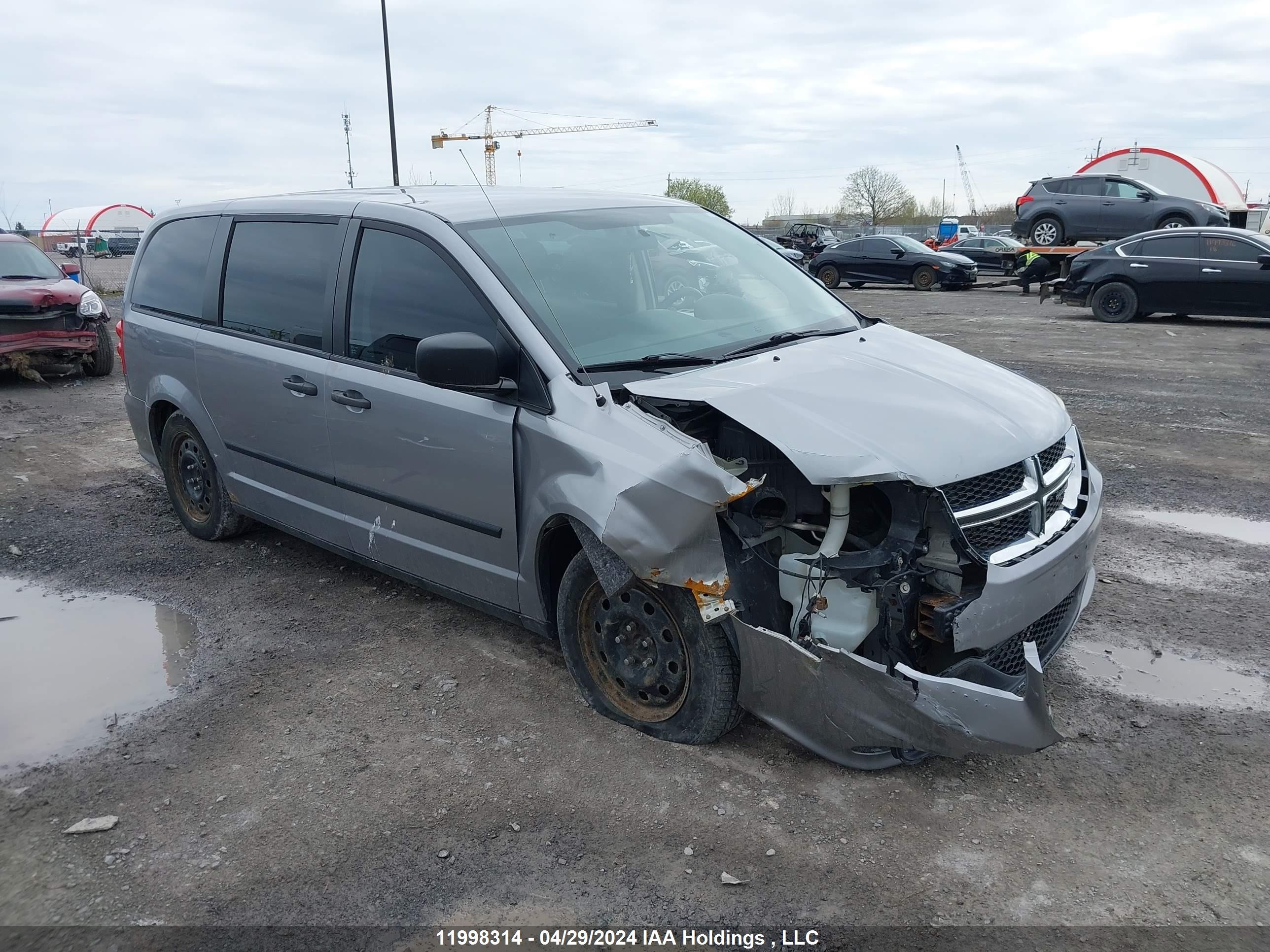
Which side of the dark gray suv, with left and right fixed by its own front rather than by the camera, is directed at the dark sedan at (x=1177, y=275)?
right

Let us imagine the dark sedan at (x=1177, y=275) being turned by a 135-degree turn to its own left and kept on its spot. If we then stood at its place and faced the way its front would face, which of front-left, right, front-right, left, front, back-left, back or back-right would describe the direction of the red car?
left

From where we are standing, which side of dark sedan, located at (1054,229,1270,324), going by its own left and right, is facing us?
right

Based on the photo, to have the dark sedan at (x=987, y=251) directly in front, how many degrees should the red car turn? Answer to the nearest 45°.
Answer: approximately 90° to its left

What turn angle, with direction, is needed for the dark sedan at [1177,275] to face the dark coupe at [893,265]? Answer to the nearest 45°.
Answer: approximately 135° to its left

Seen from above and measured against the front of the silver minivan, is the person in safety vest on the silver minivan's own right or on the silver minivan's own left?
on the silver minivan's own left

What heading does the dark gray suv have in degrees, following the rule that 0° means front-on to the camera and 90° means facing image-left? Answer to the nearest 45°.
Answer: approximately 270°

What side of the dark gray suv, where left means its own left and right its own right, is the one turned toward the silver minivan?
right
